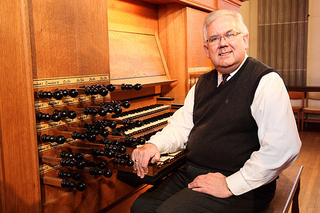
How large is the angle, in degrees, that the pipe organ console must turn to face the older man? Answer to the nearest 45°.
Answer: approximately 45° to its left

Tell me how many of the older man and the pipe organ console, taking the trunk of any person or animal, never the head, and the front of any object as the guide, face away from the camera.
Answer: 0

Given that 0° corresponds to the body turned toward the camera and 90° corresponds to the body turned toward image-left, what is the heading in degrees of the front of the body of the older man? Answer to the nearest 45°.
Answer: approximately 45°

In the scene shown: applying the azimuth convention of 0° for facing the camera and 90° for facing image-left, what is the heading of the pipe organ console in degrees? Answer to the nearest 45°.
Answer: approximately 315°

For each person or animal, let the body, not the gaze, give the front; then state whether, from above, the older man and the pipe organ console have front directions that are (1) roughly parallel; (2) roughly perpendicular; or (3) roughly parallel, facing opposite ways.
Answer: roughly perpendicular

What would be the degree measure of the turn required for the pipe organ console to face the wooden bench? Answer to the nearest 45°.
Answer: approximately 45° to its left
